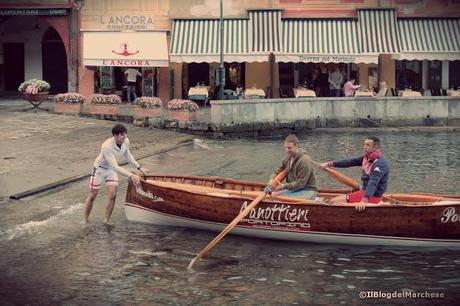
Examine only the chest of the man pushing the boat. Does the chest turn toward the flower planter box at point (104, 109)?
no

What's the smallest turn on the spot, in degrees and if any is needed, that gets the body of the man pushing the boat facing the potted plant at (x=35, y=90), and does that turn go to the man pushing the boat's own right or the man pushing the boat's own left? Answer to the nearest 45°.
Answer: approximately 135° to the man pushing the boat's own left

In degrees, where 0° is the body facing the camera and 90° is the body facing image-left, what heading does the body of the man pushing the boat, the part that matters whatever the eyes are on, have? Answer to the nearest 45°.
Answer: approximately 315°

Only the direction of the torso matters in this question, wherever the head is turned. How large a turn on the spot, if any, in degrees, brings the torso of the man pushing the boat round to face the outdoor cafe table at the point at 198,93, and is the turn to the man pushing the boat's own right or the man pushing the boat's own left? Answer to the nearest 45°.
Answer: approximately 135° to the man pushing the boat's own left

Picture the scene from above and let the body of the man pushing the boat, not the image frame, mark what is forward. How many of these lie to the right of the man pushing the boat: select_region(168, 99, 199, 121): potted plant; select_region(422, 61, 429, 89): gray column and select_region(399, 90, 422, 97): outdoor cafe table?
0

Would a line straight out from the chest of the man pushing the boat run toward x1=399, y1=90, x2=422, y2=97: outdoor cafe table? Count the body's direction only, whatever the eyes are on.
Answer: no

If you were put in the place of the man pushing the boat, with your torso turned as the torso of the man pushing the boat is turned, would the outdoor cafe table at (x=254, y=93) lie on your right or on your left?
on your left

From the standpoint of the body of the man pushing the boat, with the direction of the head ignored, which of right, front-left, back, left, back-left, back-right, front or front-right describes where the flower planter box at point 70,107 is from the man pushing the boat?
back-left

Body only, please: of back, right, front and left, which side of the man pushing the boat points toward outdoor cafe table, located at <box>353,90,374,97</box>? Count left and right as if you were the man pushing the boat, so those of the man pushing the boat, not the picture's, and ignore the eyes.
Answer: left

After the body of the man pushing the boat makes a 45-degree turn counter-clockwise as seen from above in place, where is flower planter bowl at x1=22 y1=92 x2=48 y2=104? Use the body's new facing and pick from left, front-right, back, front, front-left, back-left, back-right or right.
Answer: left

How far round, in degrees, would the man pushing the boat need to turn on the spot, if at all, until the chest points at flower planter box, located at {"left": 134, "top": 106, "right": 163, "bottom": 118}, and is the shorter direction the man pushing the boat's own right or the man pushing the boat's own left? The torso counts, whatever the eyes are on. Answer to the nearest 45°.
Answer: approximately 135° to the man pushing the boat's own left

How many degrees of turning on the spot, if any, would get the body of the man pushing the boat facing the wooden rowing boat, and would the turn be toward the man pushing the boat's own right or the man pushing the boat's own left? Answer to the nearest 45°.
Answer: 0° — they already face it

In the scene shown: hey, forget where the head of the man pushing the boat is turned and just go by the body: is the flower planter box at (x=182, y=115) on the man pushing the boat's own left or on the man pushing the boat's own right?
on the man pushing the boat's own left

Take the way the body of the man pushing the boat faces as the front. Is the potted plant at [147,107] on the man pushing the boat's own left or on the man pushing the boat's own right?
on the man pushing the boat's own left

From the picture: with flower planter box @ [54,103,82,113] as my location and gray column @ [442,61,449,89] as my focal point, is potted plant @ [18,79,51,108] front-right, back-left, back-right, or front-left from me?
back-left
